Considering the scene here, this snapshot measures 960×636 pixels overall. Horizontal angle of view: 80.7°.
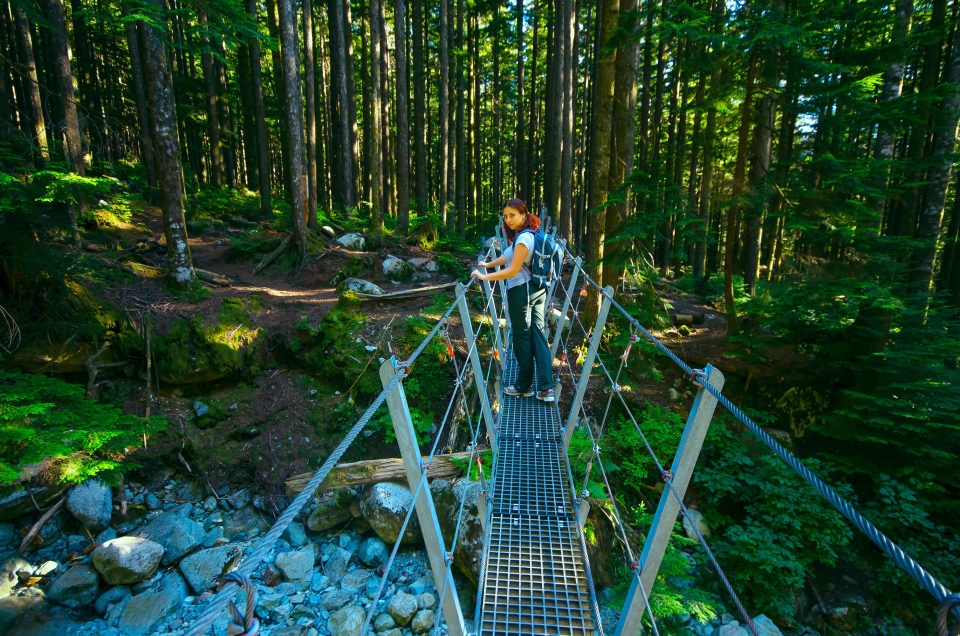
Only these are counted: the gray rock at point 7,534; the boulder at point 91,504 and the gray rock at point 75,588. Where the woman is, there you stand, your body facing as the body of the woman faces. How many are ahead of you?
3

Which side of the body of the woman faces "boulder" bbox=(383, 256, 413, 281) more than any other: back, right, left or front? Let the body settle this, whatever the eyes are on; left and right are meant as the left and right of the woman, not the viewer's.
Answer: right

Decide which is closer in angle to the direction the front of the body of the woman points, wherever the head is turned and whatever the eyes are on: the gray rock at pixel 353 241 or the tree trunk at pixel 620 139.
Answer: the gray rock

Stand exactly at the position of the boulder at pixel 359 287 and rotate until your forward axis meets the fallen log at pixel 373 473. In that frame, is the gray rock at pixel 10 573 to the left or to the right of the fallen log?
right

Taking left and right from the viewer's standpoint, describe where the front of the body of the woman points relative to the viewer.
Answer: facing to the left of the viewer

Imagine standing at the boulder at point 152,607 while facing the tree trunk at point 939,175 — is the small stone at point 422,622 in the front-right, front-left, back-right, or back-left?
front-right

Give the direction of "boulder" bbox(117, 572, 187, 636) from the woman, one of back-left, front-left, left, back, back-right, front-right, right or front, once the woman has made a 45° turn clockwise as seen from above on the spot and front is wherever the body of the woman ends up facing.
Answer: front-left

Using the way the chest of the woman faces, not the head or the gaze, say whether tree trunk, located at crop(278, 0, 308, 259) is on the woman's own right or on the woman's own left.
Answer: on the woman's own right

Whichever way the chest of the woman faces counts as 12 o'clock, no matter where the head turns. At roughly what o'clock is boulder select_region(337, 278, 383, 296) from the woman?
The boulder is roughly at 2 o'clock from the woman.

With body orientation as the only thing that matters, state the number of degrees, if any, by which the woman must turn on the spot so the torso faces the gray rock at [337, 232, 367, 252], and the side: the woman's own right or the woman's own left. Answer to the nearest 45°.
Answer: approximately 45° to the woman's own right
